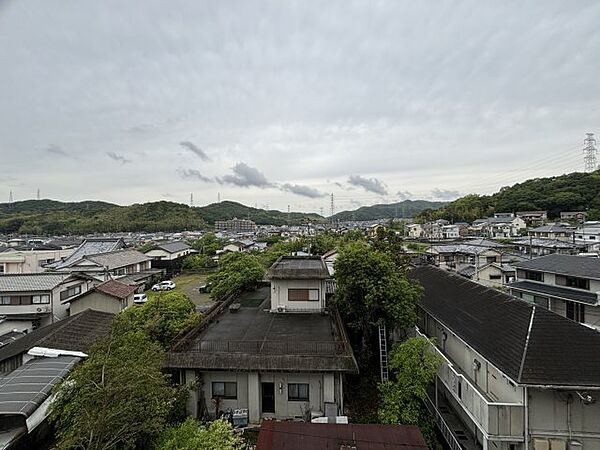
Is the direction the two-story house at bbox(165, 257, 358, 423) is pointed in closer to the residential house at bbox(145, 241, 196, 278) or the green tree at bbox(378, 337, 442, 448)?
the green tree

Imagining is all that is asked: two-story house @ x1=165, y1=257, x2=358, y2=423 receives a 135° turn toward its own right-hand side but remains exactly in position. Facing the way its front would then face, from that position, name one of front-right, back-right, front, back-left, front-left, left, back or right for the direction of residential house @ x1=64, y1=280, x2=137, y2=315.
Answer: front

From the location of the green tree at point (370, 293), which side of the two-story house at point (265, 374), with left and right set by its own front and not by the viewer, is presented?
left

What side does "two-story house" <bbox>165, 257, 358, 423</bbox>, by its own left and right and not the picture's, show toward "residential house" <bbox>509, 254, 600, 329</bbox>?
left

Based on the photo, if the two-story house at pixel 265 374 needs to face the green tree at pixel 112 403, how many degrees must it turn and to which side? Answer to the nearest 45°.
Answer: approximately 45° to its right

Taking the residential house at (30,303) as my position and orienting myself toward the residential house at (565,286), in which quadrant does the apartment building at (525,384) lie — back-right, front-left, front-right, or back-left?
front-right

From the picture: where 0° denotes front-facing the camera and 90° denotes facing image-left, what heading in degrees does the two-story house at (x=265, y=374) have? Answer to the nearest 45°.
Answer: approximately 0°

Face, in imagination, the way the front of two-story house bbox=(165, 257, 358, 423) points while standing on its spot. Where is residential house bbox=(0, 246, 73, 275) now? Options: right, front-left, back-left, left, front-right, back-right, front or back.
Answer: back-right

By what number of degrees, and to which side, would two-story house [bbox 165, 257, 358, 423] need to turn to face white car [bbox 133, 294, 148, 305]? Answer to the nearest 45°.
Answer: approximately 135° to its right

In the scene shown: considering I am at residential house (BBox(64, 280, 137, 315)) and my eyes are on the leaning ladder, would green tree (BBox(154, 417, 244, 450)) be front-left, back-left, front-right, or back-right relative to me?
front-right

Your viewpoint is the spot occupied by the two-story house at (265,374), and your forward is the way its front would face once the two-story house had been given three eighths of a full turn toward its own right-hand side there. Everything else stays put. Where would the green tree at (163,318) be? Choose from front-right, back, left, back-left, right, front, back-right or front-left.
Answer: front

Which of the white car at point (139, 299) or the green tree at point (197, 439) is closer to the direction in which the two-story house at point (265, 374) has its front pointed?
the green tree

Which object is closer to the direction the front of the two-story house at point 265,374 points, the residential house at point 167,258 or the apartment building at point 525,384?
the apartment building

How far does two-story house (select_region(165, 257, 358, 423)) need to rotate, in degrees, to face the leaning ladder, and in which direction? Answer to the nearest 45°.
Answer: approximately 90° to its left

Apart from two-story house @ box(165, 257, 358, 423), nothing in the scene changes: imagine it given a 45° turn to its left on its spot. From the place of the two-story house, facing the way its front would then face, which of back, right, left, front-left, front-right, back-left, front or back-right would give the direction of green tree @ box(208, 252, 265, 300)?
back-left

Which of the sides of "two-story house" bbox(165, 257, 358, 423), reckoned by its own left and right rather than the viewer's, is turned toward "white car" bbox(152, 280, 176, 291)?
back

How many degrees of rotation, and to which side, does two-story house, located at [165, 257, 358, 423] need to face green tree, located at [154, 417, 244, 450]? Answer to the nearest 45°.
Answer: approximately 45° to its right
